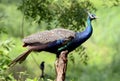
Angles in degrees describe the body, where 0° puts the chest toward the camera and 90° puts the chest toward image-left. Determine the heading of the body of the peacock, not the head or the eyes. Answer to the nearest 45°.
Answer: approximately 270°
